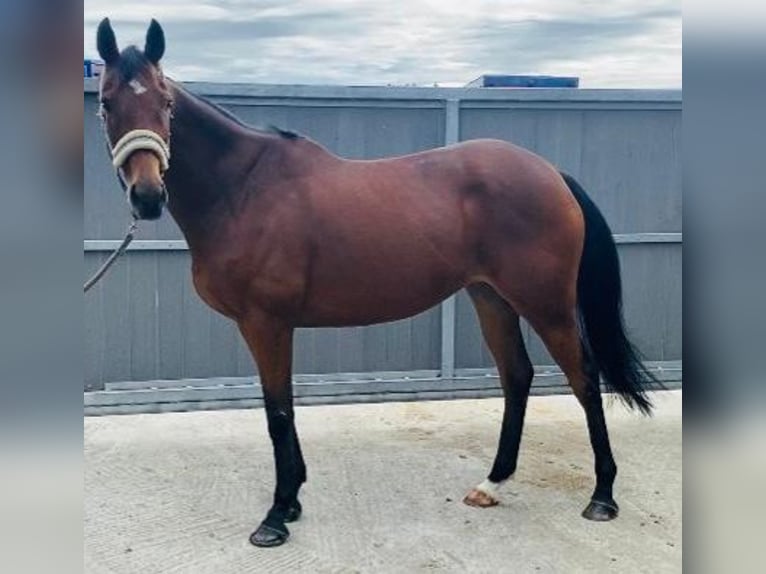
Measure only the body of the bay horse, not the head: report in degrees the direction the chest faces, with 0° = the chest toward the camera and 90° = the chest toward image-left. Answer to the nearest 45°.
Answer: approximately 90°
